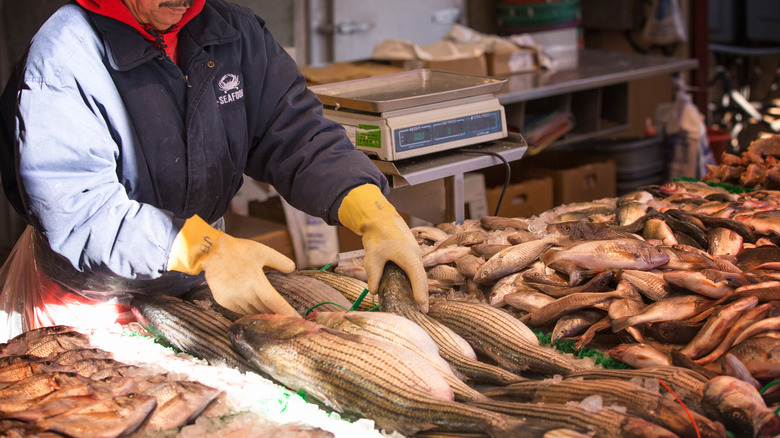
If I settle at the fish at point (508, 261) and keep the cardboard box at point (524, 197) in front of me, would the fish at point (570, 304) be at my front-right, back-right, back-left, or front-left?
back-right

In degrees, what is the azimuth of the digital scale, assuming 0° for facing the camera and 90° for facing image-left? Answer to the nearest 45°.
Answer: approximately 315°

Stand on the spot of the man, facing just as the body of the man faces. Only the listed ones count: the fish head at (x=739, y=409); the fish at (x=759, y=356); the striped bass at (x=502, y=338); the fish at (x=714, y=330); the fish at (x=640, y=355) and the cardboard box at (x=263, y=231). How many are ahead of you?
5

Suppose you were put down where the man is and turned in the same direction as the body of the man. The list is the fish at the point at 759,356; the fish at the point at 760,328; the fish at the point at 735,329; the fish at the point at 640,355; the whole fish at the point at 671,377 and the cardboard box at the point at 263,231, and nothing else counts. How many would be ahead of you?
5

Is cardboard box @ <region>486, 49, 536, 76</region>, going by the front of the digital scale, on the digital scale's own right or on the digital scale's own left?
on the digital scale's own left
